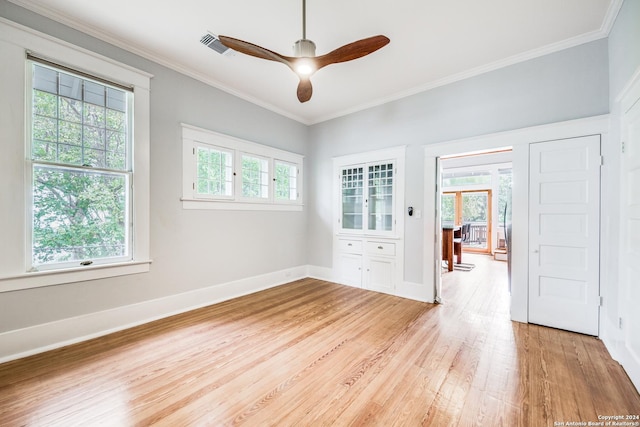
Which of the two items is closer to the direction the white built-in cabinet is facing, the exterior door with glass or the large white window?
the large white window

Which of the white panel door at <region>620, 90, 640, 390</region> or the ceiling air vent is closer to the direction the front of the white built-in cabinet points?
the ceiling air vent

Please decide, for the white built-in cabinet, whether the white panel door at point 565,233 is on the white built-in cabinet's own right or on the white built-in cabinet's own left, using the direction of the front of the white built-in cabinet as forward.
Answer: on the white built-in cabinet's own left

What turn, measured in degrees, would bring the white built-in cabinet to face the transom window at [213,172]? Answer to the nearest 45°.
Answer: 0° — it already faces it

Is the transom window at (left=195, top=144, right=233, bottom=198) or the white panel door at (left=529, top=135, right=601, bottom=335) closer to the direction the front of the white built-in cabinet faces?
the transom window

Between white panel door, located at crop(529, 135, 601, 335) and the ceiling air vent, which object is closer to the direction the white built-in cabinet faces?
the ceiling air vent

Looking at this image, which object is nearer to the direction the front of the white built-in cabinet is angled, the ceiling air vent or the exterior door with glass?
the ceiling air vent

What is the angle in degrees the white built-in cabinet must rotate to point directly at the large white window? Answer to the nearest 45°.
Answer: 0° — it already faces it

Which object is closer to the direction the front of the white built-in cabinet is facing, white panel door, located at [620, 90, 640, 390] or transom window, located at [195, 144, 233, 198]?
the transom window

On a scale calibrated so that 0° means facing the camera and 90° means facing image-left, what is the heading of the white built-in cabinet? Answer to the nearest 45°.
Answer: approximately 45°

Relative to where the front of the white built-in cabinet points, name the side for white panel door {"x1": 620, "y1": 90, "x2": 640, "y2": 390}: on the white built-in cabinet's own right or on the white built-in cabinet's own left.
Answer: on the white built-in cabinet's own left

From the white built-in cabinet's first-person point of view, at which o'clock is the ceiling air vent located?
The ceiling air vent is roughly at 12 o'clock from the white built-in cabinet.

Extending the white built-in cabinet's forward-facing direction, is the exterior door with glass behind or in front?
behind
